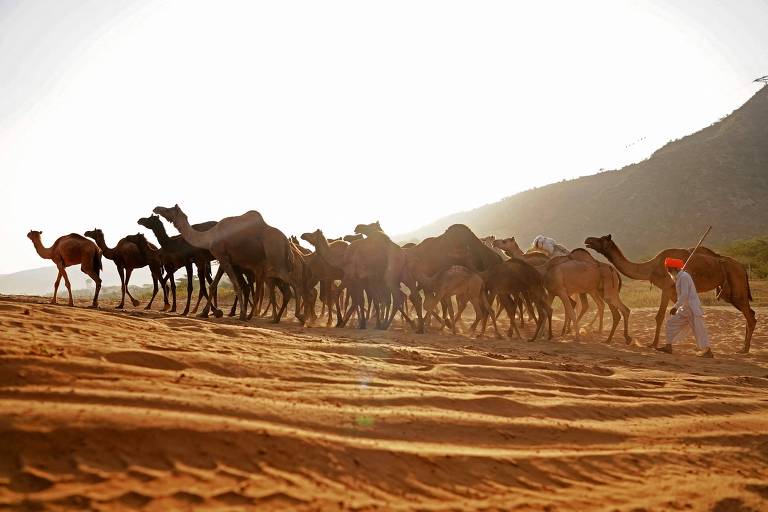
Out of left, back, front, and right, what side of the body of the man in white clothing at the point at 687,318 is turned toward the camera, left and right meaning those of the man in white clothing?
left

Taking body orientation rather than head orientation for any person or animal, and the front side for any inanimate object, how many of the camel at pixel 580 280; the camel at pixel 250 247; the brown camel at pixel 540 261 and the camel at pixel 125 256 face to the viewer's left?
4

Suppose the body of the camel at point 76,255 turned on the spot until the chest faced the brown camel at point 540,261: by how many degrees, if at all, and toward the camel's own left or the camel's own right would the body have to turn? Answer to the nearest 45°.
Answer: approximately 135° to the camel's own left

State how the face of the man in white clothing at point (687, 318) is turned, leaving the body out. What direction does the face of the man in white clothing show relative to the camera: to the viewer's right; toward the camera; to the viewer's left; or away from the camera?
to the viewer's left

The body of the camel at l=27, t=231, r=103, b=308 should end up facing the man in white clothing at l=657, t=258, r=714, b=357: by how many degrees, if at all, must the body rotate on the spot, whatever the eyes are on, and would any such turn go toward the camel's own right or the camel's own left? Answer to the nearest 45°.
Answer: approximately 135° to the camel's own left

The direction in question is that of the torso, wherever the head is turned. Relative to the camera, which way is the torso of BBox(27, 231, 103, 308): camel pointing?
to the viewer's left

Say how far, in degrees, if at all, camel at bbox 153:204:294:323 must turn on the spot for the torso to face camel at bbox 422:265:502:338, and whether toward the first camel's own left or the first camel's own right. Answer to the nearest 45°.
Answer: approximately 180°

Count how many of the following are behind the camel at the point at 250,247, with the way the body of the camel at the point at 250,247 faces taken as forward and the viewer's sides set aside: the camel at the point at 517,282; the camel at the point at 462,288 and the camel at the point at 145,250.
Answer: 2

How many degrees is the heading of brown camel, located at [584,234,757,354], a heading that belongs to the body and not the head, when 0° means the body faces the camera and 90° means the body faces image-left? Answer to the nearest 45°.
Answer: approximately 90°

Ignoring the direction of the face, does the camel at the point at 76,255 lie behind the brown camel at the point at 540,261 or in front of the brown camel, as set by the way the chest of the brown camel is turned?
in front

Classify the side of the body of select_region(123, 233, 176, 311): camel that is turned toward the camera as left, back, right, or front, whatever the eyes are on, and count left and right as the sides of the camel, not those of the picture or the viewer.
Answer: left

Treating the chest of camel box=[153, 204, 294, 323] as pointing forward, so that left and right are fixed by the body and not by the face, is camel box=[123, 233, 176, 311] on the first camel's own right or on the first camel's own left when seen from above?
on the first camel's own right

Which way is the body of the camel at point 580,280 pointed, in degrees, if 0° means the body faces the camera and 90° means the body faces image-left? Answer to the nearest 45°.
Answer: approximately 90°

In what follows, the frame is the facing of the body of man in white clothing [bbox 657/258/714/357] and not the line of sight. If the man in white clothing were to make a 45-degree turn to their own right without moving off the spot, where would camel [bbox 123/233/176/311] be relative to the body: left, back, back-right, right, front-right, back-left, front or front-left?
front-left

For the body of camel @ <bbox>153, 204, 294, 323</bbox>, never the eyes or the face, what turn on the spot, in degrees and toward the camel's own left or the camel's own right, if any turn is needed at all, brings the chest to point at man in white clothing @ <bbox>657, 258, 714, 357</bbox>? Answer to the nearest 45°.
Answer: approximately 135° to the camel's own left

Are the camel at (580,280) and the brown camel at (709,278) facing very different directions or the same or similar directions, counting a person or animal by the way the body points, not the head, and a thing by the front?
same or similar directions

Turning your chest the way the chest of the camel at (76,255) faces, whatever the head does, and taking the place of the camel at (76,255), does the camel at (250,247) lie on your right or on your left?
on your left

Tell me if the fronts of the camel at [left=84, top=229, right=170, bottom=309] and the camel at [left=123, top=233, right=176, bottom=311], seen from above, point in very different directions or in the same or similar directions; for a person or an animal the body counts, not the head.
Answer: same or similar directions

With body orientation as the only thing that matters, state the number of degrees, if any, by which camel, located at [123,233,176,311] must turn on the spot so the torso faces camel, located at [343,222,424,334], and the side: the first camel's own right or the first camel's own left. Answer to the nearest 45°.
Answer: approximately 135° to the first camel's own left

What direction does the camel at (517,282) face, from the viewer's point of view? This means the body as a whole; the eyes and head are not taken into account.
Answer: to the viewer's left

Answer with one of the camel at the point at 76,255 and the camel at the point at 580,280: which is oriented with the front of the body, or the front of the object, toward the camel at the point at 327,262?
the camel at the point at 580,280
